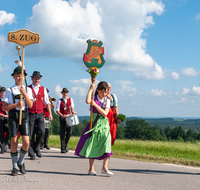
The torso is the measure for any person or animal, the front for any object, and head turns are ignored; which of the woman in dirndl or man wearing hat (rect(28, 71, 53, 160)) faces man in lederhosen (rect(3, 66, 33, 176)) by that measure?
the man wearing hat

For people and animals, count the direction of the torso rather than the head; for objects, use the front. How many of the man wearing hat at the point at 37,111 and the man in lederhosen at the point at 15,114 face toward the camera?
2

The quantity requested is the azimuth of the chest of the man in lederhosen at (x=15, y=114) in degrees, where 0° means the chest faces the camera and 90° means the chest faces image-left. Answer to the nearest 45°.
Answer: approximately 0°

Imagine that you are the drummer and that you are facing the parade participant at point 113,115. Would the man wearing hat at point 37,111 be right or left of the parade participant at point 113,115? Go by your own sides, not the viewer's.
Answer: right

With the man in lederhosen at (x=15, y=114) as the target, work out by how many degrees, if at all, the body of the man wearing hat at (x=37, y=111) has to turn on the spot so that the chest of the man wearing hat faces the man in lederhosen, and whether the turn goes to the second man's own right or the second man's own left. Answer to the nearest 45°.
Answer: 0° — they already face them

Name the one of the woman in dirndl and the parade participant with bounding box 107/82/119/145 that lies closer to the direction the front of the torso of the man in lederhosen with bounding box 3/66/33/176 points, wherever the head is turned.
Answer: the woman in dirndl

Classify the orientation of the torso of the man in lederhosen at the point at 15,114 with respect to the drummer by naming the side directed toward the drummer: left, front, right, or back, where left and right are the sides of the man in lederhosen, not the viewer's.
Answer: back

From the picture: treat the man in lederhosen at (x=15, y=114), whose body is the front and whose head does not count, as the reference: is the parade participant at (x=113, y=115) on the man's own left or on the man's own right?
on the man's own left

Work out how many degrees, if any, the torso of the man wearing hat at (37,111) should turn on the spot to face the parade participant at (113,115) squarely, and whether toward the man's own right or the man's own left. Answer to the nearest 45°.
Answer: approximately 90° to the man's own left

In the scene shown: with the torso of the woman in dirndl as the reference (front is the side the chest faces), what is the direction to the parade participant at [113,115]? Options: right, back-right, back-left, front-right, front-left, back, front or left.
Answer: back-left
